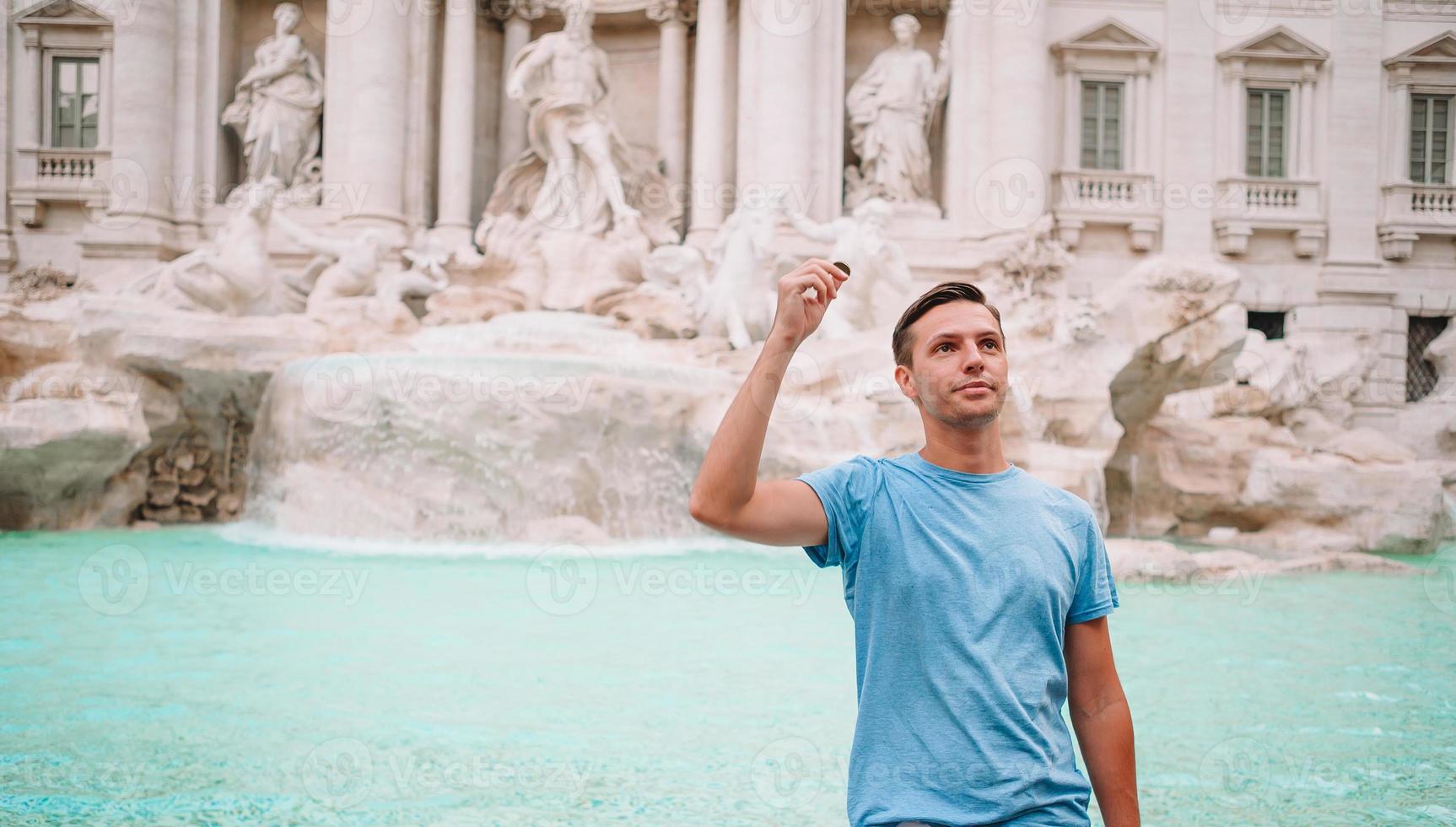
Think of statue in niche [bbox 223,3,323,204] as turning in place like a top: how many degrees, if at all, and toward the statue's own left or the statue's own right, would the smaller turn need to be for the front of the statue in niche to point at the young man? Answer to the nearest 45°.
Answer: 0° — it already faces them

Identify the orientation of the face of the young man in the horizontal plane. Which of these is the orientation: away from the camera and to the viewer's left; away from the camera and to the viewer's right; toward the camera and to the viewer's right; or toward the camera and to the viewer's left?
toward the camera and to the viewer's right

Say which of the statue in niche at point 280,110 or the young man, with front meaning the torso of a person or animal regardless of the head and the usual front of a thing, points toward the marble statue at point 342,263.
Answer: the statue in niche

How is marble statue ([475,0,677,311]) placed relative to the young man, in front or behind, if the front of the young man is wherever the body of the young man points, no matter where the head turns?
behind

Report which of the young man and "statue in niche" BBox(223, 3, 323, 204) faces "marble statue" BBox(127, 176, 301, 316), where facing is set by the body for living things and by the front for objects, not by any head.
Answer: the statue in niche

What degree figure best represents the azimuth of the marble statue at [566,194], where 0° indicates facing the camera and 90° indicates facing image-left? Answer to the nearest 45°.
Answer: approximately 0°

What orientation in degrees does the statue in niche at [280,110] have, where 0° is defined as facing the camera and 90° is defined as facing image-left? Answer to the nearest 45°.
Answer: approximately 0°

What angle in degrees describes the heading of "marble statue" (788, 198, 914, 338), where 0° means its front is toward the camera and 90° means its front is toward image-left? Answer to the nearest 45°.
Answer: approximately 45°
